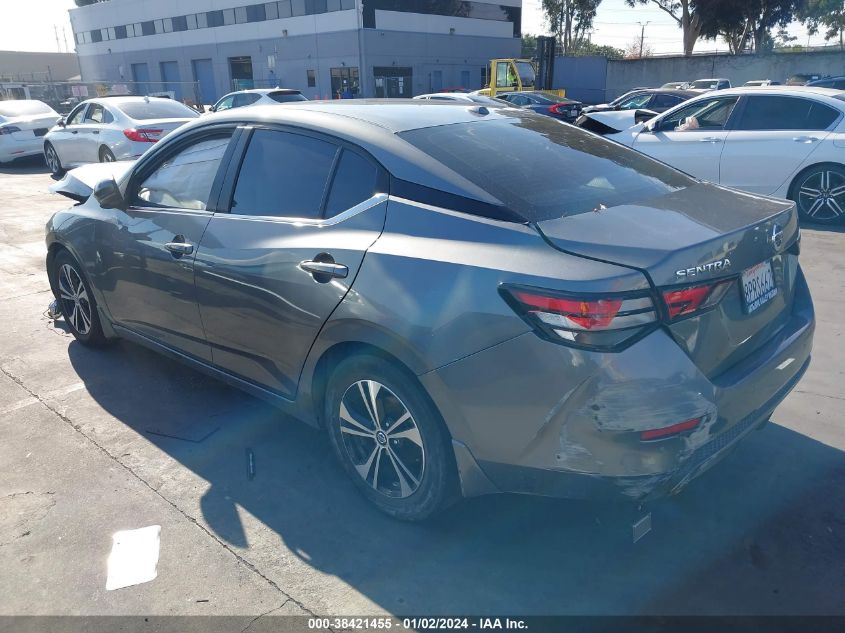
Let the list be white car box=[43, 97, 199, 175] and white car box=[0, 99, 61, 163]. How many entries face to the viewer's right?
0

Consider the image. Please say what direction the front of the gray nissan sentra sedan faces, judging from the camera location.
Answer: facing away from the viewer and to the left of the viewer

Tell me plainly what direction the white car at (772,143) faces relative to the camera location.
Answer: facing to the left of the viewer

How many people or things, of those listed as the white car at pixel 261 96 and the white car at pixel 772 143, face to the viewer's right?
0

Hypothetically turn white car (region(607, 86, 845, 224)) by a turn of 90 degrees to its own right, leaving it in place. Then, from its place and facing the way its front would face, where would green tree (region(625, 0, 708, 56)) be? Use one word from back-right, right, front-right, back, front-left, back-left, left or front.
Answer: front

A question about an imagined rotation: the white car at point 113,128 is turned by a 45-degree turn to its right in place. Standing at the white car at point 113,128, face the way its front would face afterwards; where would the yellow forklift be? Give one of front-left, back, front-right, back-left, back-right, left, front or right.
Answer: front-right

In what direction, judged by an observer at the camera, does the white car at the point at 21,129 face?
facing away from the viewer and to the left of the viewer

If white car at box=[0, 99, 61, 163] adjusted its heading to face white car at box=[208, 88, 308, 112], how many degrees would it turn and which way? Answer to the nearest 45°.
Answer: approximately 135° to its right

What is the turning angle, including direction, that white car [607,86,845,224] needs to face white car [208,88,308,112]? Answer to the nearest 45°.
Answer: approximately 45° to its right

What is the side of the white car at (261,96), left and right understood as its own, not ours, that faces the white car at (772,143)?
back

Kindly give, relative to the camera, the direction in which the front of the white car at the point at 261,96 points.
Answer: facing away from the viewer and to the left of the viewer

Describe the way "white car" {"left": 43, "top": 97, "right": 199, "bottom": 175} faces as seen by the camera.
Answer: facing away from the viewer and to the left of the viewer

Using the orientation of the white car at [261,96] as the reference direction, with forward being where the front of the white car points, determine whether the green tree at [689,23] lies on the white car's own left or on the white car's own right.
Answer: on the white car's own right

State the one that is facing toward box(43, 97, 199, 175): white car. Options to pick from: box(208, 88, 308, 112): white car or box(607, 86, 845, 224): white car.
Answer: box(607, 86, 845, 224): white car

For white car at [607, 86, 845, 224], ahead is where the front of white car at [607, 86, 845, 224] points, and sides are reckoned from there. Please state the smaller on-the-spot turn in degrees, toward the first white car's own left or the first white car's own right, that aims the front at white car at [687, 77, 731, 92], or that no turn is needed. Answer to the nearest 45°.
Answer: approximately 90° to the first white car's own right

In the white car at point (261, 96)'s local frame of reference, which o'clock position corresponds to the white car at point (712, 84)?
the white car at point (712, 84) is roughly at 4 o'clock from the white car at point (261, 96).
